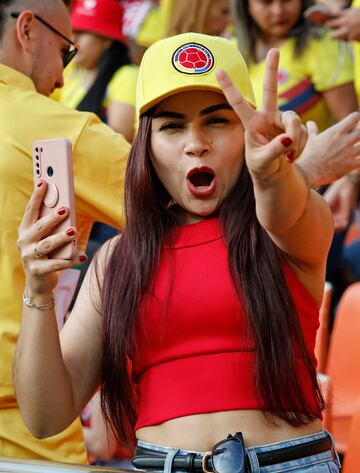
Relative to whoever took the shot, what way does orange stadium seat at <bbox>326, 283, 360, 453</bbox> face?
facing the viewer

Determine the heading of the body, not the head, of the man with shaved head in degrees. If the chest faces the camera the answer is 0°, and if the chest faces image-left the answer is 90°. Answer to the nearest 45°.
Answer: approximately 225°

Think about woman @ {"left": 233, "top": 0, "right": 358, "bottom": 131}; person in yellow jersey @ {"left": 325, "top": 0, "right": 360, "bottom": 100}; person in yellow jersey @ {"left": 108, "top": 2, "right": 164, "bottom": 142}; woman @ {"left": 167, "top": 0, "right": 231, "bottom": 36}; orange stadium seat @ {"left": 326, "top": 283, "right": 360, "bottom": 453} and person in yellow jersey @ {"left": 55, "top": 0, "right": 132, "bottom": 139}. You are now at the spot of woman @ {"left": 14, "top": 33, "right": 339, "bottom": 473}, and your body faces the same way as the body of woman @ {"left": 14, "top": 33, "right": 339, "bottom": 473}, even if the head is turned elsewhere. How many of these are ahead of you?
0

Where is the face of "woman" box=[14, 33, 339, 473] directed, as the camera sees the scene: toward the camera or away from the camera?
toward the camera

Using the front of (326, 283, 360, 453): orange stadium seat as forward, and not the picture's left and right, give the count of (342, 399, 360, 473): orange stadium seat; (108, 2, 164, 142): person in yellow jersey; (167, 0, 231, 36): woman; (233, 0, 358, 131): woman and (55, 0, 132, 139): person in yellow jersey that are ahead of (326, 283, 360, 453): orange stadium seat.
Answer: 1

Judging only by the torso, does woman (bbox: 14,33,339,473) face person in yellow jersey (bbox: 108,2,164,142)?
no

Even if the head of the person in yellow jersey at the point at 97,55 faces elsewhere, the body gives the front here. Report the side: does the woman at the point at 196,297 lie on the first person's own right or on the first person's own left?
on the first person's own left

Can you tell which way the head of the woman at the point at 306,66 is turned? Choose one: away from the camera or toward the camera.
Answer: toward the camera

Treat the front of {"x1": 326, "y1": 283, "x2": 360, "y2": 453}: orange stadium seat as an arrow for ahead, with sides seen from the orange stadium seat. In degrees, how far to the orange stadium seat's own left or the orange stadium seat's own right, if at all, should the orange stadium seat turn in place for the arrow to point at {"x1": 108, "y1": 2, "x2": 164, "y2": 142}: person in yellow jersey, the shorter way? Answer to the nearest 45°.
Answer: approximately 135° to the orange stadium seat's own right

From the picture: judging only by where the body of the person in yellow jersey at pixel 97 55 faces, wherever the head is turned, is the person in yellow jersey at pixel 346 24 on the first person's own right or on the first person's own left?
on the first person's own left

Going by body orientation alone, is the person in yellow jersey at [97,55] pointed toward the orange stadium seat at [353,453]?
no

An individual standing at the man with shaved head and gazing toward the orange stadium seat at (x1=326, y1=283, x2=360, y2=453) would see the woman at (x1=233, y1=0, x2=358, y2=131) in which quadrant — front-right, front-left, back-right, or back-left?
front-left

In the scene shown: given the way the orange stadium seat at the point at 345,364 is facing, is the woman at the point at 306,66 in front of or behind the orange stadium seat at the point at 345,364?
behind

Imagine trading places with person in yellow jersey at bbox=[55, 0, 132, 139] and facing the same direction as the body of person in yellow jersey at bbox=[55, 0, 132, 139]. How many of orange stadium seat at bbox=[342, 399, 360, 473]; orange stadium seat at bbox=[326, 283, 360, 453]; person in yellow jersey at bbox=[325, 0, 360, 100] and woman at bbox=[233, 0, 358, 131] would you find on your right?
0

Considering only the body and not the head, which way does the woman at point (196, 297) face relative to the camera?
toward the camera

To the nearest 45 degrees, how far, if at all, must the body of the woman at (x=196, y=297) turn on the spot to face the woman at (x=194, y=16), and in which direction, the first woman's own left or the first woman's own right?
approximately 180°

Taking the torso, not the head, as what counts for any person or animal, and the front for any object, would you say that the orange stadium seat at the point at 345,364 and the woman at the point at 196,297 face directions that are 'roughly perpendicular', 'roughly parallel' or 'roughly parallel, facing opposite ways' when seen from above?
roughly parallel

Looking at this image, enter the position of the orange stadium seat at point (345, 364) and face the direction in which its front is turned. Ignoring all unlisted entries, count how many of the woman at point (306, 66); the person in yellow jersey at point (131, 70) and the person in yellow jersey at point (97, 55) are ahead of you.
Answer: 0

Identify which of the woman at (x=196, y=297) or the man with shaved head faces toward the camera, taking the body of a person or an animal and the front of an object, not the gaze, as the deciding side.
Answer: the woman

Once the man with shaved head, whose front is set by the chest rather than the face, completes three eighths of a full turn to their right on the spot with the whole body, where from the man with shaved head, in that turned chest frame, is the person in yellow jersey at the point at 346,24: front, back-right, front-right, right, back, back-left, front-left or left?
back-left
